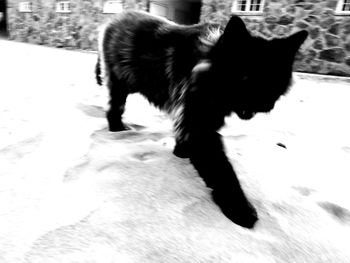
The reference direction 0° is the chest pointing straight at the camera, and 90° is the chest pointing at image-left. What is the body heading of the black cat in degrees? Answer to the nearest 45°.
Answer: approximately 315°
